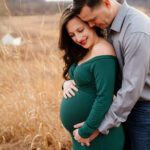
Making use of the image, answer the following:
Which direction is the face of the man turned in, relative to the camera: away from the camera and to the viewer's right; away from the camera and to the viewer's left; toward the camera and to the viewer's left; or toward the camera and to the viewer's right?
toward the camera and to the viewer's left

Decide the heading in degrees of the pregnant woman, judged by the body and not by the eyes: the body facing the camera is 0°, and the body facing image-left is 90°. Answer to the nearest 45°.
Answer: approximately 45°

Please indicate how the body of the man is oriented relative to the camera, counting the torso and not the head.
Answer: to the viewer's left

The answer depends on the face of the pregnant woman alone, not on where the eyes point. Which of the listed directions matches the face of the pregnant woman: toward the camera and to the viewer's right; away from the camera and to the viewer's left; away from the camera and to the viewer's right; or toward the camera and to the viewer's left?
toward the camera and to the viewer's left
